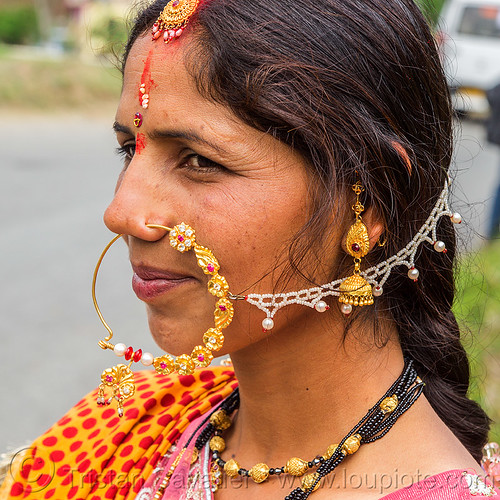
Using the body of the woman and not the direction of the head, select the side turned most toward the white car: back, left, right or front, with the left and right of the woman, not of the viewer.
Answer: back

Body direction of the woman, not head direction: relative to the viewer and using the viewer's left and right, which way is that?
facing the viewer and to the left of the viewer

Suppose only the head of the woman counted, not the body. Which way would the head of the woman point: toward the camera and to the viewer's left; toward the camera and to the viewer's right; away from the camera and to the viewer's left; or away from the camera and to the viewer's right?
toward the camera and to the viewer's left
